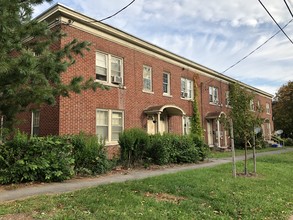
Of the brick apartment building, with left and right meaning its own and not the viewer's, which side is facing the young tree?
front

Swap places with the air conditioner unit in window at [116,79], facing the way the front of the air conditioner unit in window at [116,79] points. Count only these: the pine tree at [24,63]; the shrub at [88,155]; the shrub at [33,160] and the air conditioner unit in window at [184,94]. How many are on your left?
1

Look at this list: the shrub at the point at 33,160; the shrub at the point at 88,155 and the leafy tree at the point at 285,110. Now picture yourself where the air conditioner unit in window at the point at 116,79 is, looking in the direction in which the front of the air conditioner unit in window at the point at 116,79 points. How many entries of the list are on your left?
1

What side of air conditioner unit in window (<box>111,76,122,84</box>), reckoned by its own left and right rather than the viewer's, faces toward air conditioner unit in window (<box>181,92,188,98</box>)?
left

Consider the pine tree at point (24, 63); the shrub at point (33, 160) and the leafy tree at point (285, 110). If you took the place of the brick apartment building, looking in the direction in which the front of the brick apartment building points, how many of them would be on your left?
1

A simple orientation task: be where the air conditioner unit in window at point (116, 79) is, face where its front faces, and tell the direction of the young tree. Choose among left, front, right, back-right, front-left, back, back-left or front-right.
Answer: front

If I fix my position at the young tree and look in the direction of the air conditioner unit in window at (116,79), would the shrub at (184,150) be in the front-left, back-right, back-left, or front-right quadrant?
front-right

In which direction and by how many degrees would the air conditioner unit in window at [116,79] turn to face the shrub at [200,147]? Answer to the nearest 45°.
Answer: approximately 45° to its left

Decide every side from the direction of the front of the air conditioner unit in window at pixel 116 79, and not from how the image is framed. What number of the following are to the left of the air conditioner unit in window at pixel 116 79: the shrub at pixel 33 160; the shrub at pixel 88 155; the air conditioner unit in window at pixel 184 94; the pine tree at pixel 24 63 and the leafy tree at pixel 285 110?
2

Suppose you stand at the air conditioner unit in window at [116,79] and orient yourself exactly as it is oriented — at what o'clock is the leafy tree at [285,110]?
The leafy tree is roughly at 9 o'clock from the air conditioner unit in window.

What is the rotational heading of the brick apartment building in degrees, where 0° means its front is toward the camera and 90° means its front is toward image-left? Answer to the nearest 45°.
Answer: approximately 315°
